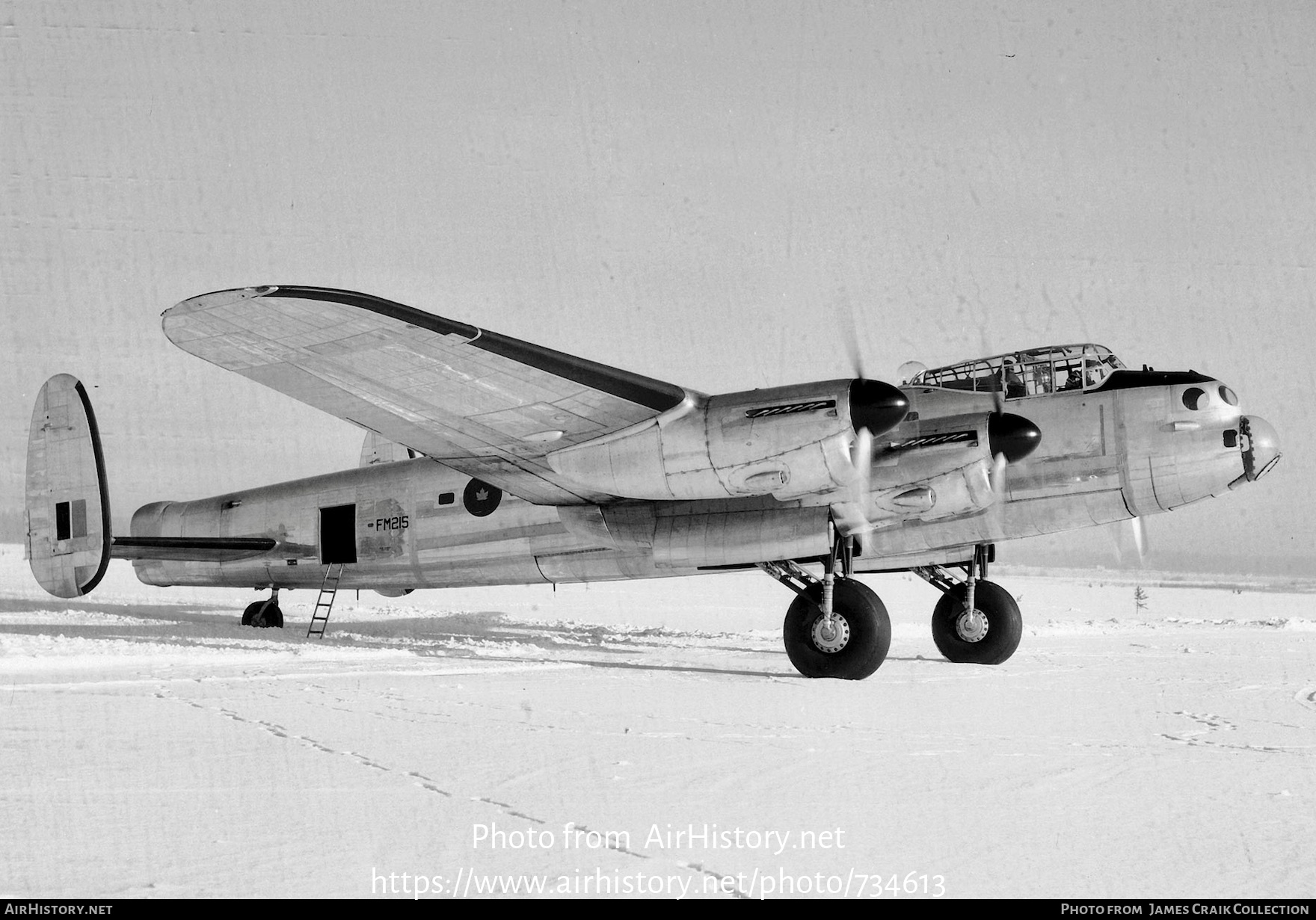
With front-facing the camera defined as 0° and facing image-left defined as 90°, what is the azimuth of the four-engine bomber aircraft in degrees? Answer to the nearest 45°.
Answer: approximately 315°
